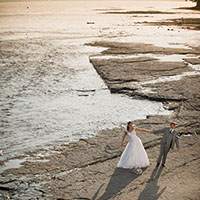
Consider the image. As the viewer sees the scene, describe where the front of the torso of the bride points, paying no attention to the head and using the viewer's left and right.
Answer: facing the viewer and to the right of the viewer

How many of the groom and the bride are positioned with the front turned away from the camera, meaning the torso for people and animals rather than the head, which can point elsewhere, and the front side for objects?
0
